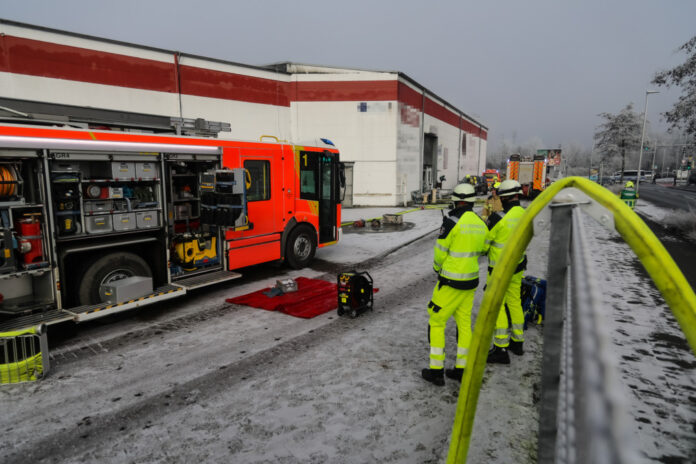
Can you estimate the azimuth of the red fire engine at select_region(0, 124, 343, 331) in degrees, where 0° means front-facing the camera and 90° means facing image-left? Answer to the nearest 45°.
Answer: approximately 225°

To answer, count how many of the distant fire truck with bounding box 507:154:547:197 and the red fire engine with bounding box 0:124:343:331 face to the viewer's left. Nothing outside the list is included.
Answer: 0

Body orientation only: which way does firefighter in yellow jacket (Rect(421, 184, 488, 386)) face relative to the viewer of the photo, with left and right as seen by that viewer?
facing away from the viewer and to the left of the viewer

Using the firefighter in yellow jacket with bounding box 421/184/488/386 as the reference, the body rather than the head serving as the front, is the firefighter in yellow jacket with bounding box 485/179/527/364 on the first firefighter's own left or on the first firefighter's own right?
on the first firefighter's own right

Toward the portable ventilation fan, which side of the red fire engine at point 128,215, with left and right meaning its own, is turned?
right

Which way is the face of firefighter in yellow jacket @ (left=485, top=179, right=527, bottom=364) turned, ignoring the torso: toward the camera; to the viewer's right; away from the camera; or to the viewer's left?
away from the camera

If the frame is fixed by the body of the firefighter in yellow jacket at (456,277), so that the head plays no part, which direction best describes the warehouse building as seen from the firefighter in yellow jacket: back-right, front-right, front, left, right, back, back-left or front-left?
front
